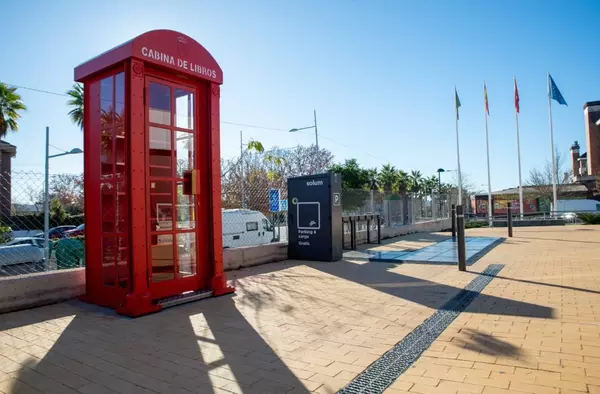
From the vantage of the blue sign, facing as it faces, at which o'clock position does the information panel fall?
The information panel is roughly at 11 o'clock from the blue sign.

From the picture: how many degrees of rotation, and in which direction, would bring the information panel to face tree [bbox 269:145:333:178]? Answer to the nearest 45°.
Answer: approximately 135° to its right

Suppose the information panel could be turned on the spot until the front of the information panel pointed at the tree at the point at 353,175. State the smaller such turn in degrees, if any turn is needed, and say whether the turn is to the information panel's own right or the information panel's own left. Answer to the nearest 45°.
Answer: approximately 135° to the information panel's own right

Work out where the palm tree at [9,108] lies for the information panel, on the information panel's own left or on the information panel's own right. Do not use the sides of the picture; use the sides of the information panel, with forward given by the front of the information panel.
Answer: on the information panel's own right

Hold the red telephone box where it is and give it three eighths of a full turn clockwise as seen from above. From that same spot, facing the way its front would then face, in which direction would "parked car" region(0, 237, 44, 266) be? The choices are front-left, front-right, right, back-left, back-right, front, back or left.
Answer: front-right

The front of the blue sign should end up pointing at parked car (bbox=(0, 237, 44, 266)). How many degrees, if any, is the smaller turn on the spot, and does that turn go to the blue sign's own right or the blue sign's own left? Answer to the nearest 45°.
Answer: approximately 45° to the blue sign's own right

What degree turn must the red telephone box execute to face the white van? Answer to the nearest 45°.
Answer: approximately 135° to its left

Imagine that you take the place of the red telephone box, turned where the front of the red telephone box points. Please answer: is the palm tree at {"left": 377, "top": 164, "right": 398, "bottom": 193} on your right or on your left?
on your left

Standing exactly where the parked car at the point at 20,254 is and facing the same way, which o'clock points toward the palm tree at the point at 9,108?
The palm tree is roughly at 3 o'clock from the parked car.

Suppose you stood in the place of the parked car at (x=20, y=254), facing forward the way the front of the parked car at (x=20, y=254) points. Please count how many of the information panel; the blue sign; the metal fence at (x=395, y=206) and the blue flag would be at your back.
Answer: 4

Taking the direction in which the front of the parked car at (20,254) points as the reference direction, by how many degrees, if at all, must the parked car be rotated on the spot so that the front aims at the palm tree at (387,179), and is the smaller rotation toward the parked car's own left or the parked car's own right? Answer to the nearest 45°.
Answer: approximately 135° to the parked car's own right

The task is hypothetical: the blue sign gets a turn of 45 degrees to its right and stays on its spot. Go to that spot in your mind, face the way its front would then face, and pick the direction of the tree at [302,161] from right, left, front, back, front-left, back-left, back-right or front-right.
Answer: back-right

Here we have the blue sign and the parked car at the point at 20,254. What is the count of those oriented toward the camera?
1

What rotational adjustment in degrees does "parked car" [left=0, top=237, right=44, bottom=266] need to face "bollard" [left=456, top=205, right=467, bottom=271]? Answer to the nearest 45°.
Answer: approximately 135° to its left
